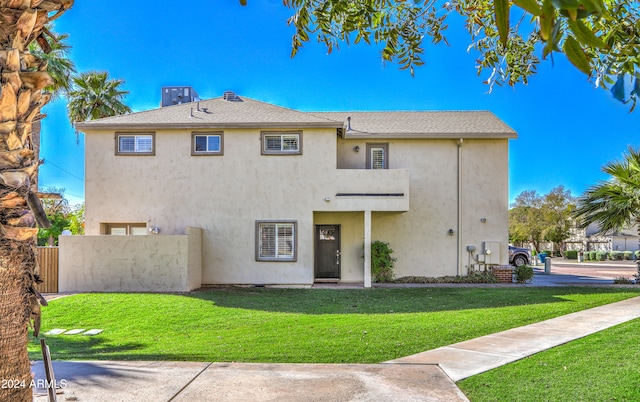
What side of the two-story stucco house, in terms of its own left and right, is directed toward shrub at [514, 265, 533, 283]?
left

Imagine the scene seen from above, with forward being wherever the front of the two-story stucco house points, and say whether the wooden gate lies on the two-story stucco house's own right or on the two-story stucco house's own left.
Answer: on the two-story stucco house's own right

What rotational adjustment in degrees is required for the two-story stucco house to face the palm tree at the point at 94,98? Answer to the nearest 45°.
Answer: approximately 135° to its right

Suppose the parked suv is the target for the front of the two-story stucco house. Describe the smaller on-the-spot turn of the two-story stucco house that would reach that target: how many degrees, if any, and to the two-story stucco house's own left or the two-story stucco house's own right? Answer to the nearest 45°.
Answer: approximately 135° to the two-story stucco house's own left

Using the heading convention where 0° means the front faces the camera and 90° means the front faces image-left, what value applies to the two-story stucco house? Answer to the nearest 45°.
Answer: approximately 0°

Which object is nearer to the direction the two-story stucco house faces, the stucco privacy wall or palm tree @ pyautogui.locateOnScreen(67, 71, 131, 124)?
the stucco privacy wall

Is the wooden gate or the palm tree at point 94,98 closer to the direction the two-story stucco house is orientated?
the wooden gate

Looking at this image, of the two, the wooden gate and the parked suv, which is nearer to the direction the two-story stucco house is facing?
the wooden gate

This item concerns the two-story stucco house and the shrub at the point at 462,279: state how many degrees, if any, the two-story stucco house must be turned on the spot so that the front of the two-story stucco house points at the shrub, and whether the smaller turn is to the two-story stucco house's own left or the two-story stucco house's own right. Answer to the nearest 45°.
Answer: approximately 90° to the two-story stucco house's own left
